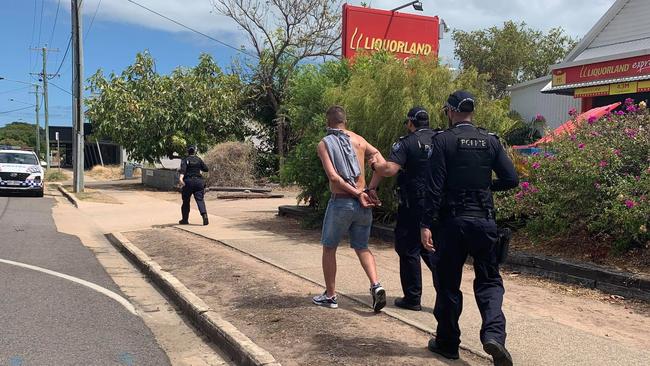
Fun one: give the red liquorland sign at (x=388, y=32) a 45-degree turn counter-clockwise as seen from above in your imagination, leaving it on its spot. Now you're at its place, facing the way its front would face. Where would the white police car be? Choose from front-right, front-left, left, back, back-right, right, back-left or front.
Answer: back

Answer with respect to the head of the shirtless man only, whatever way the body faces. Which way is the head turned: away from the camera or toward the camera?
away from the camera

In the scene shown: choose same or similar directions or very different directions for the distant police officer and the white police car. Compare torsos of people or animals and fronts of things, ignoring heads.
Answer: very different directions

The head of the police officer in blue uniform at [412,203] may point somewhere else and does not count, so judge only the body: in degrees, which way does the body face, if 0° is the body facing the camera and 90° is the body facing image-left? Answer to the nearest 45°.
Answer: approximately 135°

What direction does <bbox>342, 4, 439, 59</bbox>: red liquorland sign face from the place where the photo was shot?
facing the viewer and to the right of the viewer

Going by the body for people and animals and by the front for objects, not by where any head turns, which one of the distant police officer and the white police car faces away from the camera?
the distant police officer

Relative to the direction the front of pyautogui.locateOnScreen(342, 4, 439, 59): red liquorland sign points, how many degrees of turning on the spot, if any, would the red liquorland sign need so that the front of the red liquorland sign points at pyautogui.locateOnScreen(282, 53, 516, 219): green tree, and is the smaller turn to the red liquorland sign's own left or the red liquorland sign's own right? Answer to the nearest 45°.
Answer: approximately 45° to the red liquorland sign's own right

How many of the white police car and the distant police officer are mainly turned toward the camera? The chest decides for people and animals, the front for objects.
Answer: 1

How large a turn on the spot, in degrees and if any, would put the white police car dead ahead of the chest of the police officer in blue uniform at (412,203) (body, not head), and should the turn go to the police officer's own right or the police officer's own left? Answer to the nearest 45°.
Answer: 0° — they already face it

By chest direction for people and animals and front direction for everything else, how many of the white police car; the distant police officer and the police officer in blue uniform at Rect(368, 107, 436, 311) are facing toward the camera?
1

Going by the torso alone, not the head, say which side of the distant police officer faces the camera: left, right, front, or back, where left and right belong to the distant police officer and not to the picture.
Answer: back

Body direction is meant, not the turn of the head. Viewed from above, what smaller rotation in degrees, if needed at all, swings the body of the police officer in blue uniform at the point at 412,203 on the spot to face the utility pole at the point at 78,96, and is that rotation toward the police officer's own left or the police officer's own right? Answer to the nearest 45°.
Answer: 0° — they already face it

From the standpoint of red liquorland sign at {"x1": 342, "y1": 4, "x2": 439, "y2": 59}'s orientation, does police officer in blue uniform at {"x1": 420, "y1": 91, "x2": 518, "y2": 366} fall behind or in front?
in front

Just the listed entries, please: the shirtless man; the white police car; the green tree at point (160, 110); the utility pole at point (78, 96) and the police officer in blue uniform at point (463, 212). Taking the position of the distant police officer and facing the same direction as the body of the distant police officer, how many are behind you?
2

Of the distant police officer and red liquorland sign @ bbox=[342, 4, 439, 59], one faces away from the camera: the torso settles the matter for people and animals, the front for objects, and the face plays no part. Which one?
the distant police officer

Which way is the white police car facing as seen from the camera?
toward the camera

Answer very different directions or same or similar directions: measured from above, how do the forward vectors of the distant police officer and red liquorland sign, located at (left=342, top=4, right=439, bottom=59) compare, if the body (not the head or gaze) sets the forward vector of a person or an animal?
very different directions
